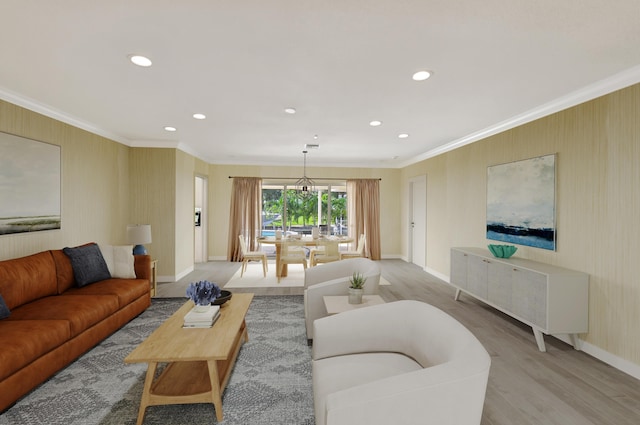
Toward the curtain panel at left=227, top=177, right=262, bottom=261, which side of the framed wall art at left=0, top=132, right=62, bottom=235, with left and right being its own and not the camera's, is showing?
left

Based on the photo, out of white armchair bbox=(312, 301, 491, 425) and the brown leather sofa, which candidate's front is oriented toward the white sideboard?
the brown leather sofa

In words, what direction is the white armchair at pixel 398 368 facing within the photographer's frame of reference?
facing to the left of the viewer

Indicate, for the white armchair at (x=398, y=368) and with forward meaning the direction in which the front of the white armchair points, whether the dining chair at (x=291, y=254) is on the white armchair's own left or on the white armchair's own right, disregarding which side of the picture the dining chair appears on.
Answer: on the white armchair's own right

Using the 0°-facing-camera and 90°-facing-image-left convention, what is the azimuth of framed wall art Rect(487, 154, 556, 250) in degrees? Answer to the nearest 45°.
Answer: approximately 45°

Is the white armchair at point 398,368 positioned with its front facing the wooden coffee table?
yes

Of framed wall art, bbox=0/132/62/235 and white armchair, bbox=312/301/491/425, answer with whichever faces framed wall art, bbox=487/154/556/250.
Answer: framed wall art, bbox=0/132/62/235

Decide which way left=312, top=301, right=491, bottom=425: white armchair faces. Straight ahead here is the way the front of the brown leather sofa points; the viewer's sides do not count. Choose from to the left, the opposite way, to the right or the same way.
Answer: the opposite way

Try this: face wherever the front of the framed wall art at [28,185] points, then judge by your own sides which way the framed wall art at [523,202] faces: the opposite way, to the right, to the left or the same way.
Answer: the opposite way
